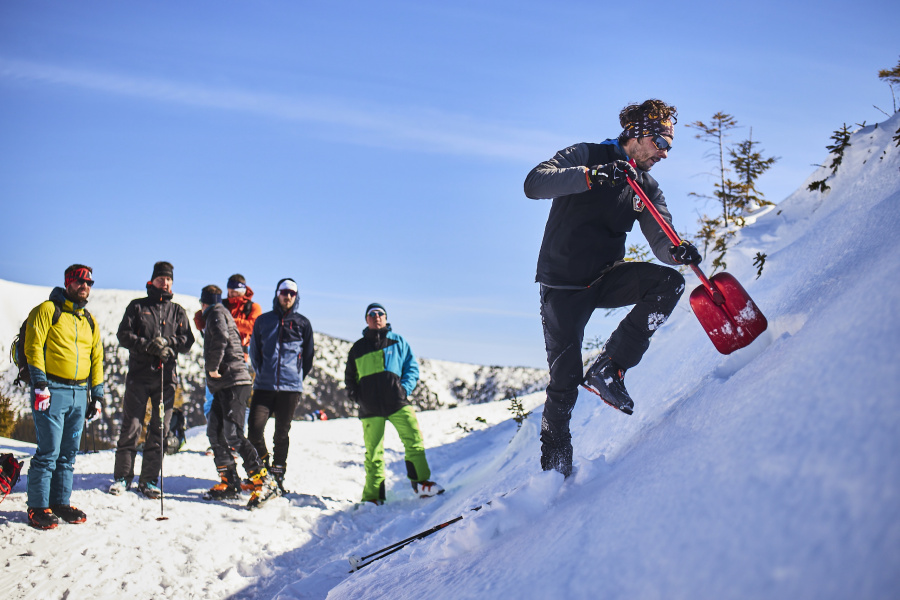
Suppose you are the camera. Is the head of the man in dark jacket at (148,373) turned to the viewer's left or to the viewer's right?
to the viewer's right

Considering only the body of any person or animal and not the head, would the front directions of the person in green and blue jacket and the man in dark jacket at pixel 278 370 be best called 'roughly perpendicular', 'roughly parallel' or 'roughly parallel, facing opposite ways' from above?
roughly parallel

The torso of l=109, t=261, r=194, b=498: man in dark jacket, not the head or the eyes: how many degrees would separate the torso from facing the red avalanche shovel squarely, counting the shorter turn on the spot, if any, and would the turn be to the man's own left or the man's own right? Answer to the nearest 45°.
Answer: approximately 45° to the man's own left

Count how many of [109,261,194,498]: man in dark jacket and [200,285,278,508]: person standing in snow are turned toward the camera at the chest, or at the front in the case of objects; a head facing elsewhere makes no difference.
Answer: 1

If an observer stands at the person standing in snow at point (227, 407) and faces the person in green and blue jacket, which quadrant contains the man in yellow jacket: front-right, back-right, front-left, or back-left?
back-right

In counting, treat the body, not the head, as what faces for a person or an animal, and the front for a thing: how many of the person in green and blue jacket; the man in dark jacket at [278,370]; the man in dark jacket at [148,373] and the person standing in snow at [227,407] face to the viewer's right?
1

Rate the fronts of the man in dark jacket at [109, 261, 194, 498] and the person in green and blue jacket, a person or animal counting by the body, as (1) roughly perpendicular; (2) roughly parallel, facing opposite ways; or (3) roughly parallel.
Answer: roughly parallel

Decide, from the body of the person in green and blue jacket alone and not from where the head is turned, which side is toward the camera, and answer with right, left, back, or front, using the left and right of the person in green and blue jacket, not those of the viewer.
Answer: front

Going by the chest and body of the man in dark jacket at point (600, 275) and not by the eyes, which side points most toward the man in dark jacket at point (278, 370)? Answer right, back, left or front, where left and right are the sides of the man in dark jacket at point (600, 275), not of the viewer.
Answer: back

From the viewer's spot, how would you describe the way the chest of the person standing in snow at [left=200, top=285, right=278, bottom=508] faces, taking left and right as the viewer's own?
facing to the right of the viewer

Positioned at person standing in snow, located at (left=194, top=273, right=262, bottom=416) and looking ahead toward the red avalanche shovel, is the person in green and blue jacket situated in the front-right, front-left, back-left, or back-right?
front-left
